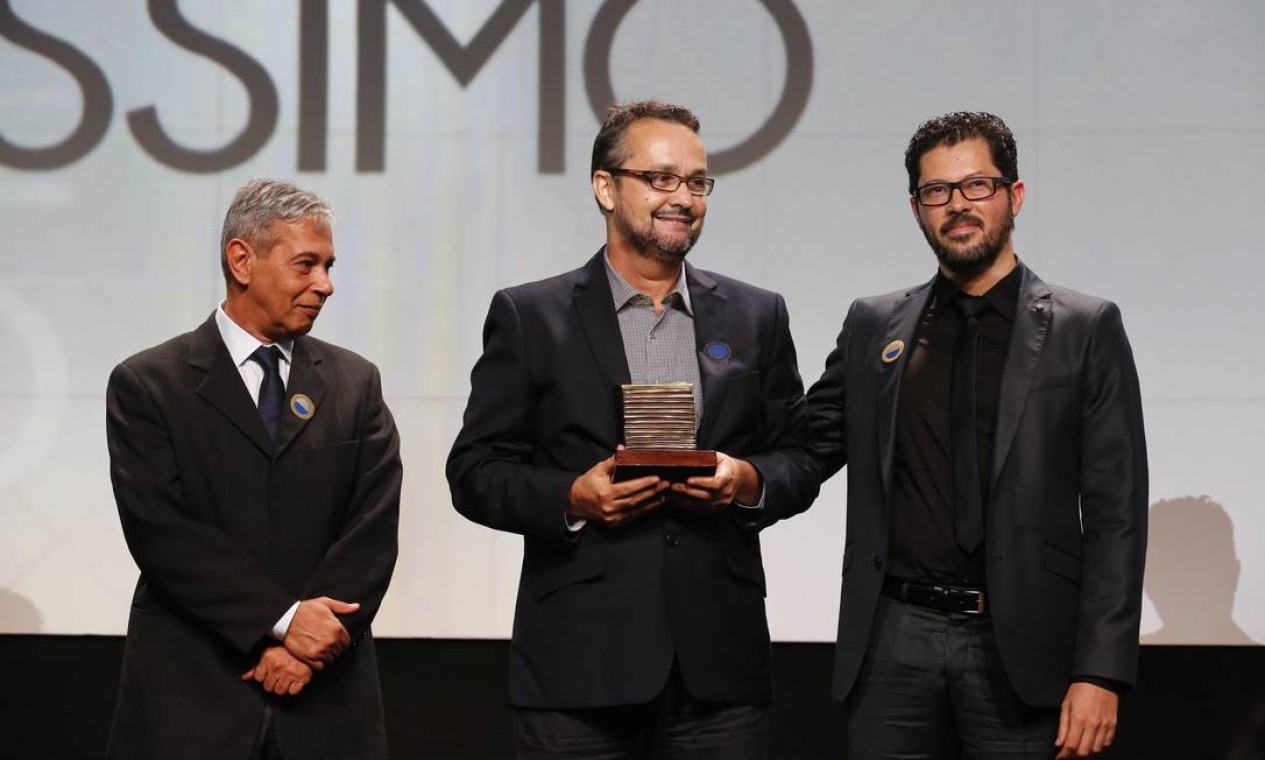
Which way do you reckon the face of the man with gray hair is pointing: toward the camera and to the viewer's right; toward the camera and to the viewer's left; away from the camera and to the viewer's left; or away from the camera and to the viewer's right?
toward the camera and to the viewer's right

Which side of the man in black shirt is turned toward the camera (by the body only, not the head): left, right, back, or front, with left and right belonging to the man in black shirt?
front

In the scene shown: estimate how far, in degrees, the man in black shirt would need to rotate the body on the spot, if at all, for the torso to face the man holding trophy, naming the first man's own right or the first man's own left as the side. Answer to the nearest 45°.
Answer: approximately 90° to the first man's own right

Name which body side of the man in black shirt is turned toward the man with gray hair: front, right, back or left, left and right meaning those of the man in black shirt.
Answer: right
